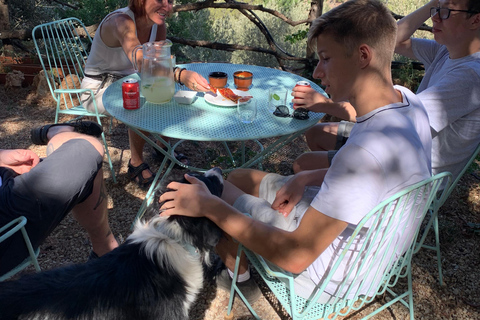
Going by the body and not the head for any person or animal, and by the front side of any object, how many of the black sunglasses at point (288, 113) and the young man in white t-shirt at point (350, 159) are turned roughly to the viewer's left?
1

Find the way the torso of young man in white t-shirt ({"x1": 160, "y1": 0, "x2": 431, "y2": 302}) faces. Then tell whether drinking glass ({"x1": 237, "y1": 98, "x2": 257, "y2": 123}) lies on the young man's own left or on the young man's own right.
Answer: on the young man's own right

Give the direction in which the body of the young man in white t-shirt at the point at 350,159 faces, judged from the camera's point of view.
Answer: to the viewer's left

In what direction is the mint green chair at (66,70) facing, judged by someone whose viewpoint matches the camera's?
facing the viewer and to the right of the viewer

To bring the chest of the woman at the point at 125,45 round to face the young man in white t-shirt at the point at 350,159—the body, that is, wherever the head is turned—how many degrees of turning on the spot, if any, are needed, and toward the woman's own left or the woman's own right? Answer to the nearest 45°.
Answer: approximately 45° to the woman's own right

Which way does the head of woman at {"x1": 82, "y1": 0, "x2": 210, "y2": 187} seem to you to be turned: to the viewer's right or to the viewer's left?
to the viewer's right

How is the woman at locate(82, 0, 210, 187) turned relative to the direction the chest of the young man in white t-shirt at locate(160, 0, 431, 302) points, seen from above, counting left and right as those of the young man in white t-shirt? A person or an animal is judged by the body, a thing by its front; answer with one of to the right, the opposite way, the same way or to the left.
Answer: the opposite way

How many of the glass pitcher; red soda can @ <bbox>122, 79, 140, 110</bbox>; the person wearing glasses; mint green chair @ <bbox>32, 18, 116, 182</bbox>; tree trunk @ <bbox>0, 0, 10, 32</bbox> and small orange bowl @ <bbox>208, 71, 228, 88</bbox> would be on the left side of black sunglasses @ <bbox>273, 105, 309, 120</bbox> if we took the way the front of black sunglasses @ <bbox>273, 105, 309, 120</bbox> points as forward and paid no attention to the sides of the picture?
1

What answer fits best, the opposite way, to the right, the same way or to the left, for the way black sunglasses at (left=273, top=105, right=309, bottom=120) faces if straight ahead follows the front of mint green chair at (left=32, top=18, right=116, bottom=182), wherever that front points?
to the right

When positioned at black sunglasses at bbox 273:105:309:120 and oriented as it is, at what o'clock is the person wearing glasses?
The person wearing glasses is roughly at 9 o'clock from the black sunglasses.

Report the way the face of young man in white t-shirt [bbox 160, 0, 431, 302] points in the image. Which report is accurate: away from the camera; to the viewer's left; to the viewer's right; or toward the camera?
to the viewer's left

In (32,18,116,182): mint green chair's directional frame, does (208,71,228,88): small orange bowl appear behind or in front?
in front

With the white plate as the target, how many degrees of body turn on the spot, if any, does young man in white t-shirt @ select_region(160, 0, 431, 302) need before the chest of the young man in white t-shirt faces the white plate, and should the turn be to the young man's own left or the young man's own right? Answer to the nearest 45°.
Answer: approximately 45° to the young man's own right

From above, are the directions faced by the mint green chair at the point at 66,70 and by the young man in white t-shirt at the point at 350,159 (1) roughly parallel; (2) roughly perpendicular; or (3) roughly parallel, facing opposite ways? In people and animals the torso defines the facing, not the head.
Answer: roughly parallel, facing opposite ways

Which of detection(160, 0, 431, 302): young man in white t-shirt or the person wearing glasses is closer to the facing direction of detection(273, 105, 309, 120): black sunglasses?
the young man in white t-shirt

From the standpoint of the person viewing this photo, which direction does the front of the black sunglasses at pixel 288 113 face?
facing the viewer

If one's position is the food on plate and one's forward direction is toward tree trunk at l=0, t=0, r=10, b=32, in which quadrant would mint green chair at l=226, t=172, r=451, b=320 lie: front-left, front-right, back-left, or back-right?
back-left
